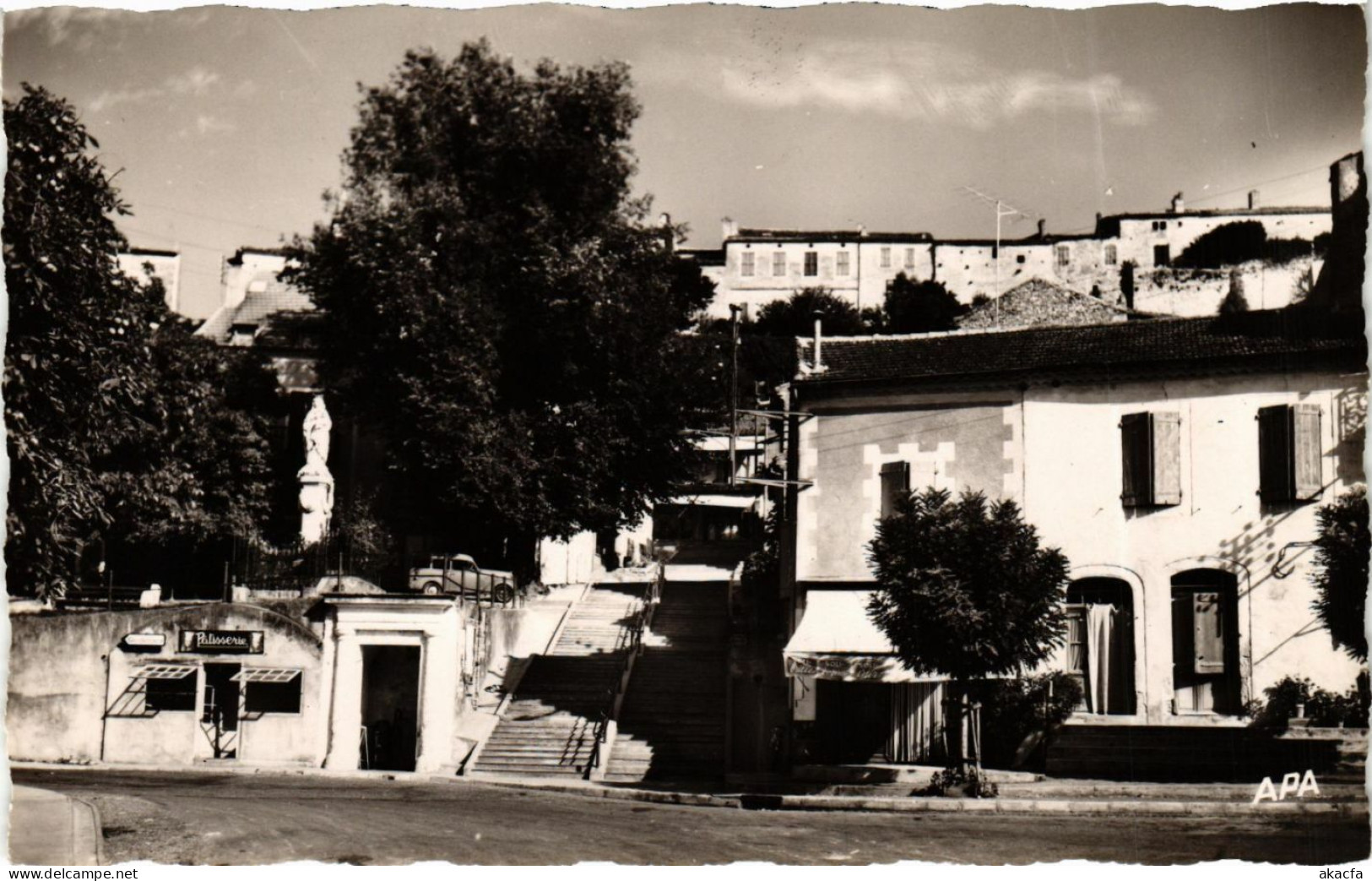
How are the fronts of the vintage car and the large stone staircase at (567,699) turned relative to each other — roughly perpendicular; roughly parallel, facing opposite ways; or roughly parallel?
roughly perpendicular

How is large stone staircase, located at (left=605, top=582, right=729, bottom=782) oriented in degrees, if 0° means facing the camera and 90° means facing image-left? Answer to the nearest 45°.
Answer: approximately 0°

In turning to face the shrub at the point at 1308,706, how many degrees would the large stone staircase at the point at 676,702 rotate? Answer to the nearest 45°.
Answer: approximately 45° to its left

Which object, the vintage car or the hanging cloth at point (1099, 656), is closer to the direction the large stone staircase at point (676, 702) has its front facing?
the hanging cloth

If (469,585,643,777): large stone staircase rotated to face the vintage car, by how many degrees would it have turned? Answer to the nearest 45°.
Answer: approximately 135° to its right

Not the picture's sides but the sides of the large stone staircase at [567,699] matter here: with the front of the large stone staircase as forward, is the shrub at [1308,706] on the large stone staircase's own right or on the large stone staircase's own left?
on the large stone staircase's own left
